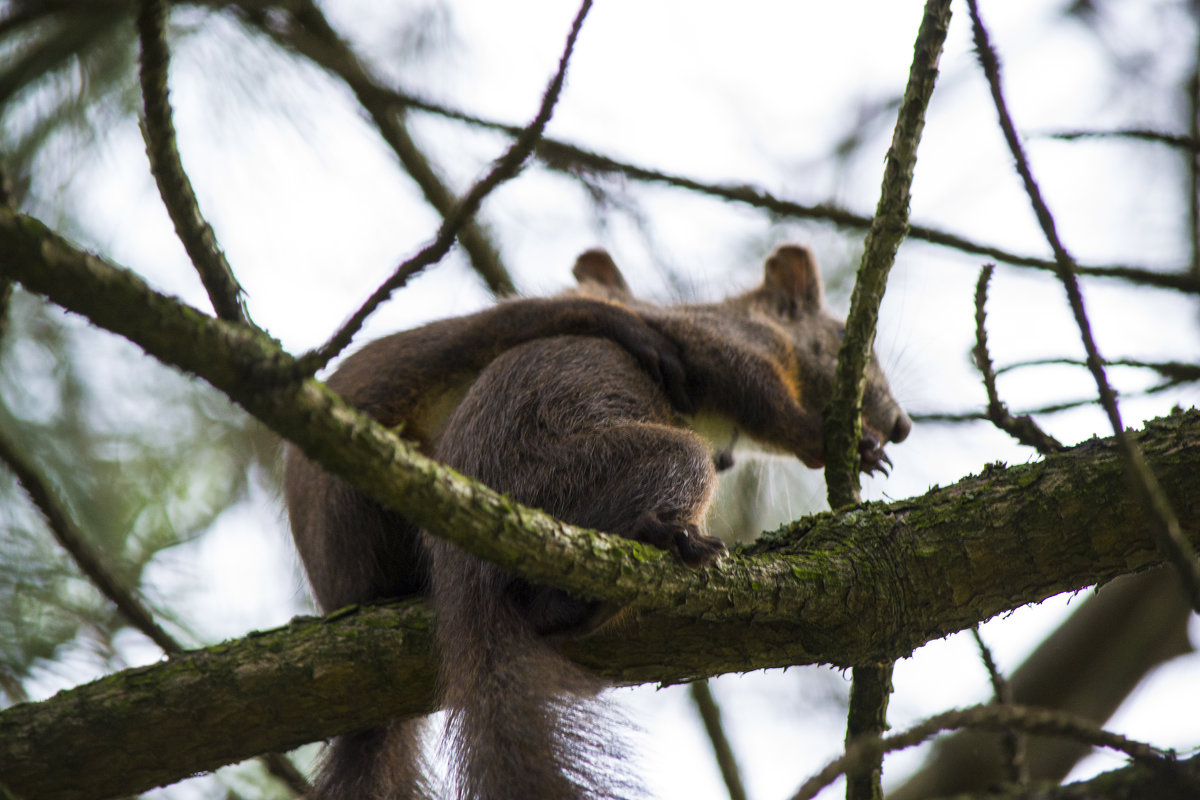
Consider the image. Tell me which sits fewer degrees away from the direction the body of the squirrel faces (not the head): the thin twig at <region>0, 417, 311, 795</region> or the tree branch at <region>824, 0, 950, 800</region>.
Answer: the tree branch

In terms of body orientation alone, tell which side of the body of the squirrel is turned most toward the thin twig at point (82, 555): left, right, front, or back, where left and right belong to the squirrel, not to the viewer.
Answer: back

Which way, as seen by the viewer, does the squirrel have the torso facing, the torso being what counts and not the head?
to the viewer's right

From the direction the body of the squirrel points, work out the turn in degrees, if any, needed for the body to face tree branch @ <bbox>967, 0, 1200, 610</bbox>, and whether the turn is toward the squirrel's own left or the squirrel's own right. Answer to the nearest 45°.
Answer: approximately 45° to the squirrel's own right

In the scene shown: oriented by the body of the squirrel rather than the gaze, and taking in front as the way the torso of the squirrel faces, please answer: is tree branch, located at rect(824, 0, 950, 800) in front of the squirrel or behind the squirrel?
in front

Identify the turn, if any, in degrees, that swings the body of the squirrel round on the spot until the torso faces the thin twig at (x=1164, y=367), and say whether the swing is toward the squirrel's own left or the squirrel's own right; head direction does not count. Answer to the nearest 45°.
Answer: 0° — it already faces it

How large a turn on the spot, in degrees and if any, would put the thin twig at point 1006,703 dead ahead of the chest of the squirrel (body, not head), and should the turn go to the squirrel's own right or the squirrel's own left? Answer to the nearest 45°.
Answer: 0° — it already faces it
